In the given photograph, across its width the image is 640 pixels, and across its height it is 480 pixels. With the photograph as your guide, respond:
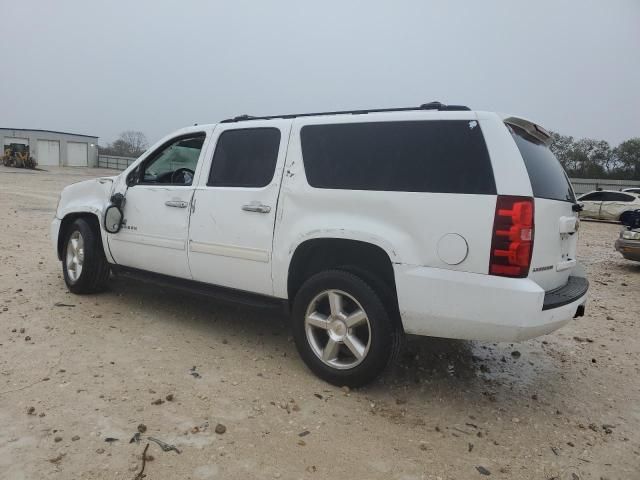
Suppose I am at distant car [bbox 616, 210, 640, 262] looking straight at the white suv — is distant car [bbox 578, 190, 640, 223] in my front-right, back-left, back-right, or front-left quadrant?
back-right

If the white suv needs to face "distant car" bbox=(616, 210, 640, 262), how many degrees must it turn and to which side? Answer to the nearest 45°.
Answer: approximately 90° to its right

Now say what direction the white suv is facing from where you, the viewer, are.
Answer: facing away from the viewer and to the left of the viewer

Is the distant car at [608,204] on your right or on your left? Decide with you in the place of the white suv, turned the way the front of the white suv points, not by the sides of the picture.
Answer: on your right
